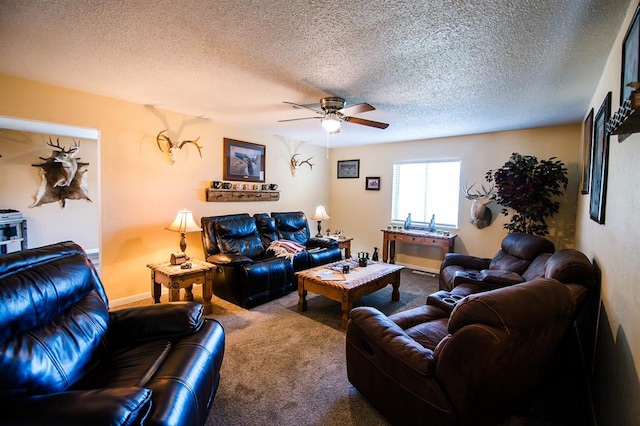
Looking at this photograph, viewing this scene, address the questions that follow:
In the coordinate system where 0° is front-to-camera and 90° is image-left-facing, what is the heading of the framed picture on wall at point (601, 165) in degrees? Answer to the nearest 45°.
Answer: approximately 90°

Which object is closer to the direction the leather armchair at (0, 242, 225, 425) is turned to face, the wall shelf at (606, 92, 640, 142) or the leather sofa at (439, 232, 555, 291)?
the wall shelf

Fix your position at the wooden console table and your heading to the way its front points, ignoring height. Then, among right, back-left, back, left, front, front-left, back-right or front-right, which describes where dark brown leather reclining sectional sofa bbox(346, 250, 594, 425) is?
front-left

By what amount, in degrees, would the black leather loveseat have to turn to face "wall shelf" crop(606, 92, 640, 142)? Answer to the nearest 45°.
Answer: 0° — it already faces it

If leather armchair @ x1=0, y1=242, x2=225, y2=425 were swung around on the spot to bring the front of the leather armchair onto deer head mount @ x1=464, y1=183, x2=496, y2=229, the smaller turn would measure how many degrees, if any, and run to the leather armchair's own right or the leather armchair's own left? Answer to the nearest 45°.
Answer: approximately 45° to the leather armchair's own left

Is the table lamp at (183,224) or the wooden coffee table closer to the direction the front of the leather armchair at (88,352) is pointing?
the wooden coffee table

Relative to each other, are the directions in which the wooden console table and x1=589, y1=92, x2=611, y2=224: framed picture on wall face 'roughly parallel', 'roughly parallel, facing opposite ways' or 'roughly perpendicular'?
roughly perpendicular

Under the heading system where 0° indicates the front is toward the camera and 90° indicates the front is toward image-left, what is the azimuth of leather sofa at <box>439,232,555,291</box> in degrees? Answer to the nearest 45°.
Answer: approximately 45°

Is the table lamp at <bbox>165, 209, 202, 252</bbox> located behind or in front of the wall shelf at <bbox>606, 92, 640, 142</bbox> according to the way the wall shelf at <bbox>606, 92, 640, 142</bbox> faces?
in front

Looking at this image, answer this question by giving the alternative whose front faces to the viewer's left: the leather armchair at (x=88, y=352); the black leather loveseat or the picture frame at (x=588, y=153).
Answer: the picture frame

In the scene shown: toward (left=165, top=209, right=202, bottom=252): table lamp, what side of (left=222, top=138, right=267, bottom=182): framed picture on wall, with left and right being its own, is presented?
right

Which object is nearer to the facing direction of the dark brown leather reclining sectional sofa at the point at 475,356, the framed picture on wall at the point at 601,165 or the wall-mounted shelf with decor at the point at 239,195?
the wall-mounted shelf with decor
